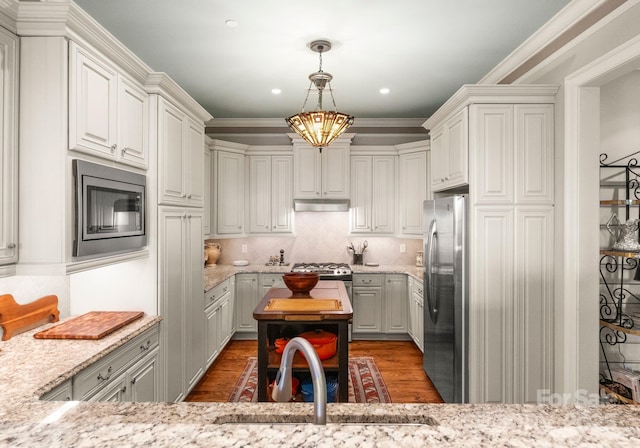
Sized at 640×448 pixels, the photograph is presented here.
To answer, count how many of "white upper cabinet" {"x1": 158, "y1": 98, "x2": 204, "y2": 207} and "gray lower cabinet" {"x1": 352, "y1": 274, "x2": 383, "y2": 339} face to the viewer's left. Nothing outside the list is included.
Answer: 0

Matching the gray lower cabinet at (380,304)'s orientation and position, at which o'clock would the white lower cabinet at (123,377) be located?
the white lower cabinet at (123,377) is roughly at 1 o'clock from the gray lower cabinet at (380,304).

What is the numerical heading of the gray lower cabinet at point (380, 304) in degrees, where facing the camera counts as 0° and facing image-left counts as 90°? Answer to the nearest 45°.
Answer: approximately 0°

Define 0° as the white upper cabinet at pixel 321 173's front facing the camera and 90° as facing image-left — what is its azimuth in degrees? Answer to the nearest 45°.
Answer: approximately 0°

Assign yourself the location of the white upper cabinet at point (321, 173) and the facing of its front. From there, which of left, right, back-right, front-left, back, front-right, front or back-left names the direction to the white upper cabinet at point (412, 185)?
left

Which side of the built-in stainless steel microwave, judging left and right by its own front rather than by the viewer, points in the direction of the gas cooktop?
left

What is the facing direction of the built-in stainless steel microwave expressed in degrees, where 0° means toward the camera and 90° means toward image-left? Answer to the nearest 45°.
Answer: approximately 315°

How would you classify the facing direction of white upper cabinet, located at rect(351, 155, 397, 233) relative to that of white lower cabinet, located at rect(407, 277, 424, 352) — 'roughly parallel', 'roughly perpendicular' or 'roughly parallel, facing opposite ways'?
roughly perpendicular
